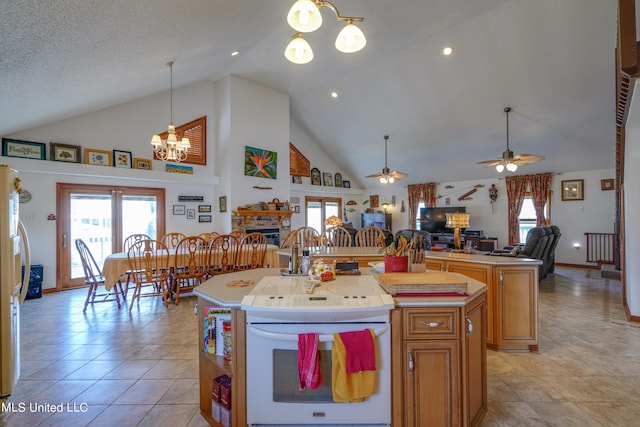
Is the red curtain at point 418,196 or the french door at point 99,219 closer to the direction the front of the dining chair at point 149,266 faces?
the french door

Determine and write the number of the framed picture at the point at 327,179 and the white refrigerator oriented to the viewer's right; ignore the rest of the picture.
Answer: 1

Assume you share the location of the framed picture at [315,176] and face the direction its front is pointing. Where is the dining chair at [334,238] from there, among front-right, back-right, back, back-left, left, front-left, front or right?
front

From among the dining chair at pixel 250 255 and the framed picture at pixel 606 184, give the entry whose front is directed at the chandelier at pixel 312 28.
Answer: the framed picture

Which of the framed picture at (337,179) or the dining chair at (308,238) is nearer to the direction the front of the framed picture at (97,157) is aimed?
the dining chair

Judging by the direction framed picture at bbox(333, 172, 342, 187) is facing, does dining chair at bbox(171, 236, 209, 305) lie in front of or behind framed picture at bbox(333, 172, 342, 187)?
in front

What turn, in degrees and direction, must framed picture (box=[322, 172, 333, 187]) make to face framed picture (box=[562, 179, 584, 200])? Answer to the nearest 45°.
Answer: approximately 45° to its left

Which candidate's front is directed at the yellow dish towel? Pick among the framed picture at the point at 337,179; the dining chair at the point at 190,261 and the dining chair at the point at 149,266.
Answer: the framed picture

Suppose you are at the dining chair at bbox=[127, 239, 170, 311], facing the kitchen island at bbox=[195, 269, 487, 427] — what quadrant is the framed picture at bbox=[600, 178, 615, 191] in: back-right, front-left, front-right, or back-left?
front-left

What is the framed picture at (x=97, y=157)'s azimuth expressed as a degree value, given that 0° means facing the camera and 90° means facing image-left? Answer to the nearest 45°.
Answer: approximately 315°

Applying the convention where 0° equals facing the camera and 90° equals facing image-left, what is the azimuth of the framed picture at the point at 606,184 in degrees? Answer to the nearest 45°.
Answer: approximately 0°

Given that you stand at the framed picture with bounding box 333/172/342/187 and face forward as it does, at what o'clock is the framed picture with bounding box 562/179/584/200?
the framed picture with bounding box 562/179/584/200 is roughly at 10 o'clock from the framed picture with bounding box 333/172/342/187.

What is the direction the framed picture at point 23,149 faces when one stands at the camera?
facing the viewer and to the right of the viewer

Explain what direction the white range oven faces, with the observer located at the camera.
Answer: facing the viewer

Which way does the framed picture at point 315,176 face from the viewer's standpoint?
toward the camera
